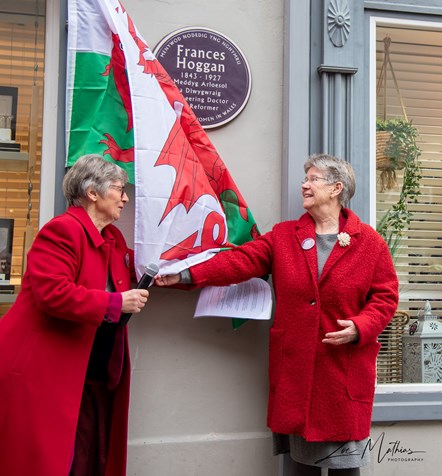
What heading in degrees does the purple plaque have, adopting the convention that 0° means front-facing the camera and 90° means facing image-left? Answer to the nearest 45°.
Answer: approximately 0°

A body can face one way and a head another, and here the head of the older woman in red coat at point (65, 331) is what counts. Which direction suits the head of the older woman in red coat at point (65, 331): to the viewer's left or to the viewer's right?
to the viewer's right

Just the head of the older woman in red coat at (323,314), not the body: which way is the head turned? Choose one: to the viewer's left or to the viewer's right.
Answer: to the viewer's left

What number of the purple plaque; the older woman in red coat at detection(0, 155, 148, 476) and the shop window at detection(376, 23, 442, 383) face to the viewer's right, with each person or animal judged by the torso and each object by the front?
1

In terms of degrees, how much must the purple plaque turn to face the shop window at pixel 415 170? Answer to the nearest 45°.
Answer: approximately 90° to its left

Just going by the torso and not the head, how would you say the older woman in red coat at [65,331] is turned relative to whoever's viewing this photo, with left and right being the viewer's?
facing to the right of the viewer

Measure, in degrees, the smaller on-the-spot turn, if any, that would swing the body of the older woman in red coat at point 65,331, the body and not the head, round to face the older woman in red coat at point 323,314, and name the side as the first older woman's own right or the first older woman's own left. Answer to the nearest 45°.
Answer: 0° — they already face them

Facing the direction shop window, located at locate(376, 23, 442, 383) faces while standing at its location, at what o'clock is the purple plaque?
The purple plaque is roughly at 2 o'clock from the shop window.

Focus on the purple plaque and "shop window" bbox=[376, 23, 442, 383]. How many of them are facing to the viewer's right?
0

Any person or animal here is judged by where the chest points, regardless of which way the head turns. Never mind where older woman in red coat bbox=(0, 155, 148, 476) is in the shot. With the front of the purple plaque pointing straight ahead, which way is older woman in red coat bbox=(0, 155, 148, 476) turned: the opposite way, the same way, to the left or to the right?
to the left
